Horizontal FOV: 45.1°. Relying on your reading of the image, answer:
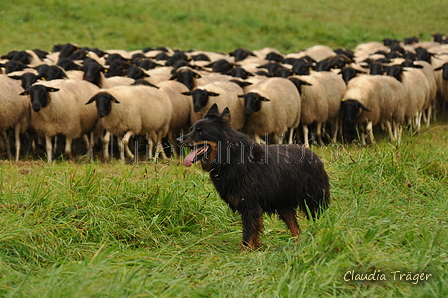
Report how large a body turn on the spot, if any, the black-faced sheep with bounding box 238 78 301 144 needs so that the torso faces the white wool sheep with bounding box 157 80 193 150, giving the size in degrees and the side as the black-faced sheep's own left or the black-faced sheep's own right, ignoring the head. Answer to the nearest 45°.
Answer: approximately 45° to the black-faced sheep's own right

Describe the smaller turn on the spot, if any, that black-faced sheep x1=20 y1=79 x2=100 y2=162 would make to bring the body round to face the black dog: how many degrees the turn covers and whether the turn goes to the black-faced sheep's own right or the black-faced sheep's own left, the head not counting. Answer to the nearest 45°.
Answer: approximately 45° to the black-faced sheep's own left

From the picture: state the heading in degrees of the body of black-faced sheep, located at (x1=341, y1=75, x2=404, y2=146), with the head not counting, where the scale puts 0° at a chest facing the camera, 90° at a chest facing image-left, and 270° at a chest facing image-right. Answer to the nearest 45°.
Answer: approximately 45°

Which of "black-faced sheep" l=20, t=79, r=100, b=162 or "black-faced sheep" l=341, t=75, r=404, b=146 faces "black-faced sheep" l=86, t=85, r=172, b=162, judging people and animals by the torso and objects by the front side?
"black-faced sheep" l=341, t=75, r=404, b=146

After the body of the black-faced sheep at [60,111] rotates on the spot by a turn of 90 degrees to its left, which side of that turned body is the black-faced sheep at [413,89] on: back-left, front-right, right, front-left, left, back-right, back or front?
front-left

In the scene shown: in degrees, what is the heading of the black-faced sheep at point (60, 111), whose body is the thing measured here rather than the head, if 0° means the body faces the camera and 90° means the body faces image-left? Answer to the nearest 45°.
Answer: approximately 45°

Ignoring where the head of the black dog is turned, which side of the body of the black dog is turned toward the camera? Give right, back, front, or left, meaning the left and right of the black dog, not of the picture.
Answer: left

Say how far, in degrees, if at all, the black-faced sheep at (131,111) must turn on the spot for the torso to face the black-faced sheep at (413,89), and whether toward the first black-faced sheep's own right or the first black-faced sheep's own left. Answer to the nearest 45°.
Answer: approximately 135° to the first black-faced sheep's own left
